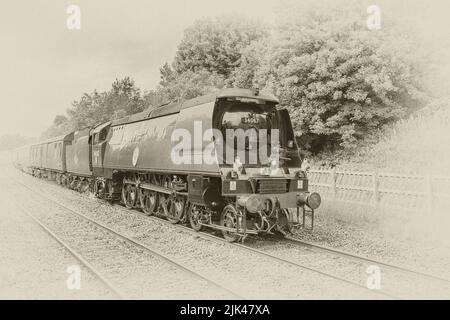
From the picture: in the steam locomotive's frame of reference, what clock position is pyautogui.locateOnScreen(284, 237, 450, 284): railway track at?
The railway track is roughly at 12 o'clock from the steam locomotive.

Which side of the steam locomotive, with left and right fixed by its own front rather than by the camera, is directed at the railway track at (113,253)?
right

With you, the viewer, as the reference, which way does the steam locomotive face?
facing the viewer and to the right of the viewer

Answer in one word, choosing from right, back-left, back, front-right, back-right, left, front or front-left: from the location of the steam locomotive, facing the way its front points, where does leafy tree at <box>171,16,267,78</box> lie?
back-left

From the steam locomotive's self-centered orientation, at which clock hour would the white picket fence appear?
The white picket fence is roughly at 10 o'clock from the steam locomotive.

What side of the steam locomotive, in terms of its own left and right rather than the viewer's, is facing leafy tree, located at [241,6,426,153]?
left

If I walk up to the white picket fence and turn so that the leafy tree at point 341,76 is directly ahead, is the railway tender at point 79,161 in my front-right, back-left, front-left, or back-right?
front-left
